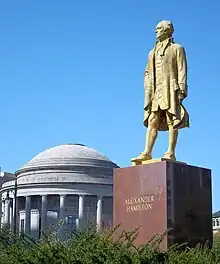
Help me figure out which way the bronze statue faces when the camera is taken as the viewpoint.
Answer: facing the viewer and to the left of the viewer
